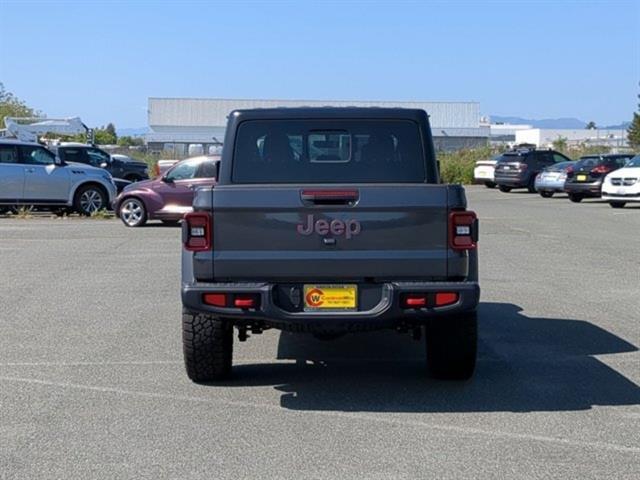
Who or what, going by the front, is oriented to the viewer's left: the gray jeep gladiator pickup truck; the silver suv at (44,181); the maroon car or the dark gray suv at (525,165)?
the maroon car

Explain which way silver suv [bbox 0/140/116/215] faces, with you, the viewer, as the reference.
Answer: facing to the right of the viewer

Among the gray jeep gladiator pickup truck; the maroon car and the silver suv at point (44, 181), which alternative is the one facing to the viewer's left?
the maroon car

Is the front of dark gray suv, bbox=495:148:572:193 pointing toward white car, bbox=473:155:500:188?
no

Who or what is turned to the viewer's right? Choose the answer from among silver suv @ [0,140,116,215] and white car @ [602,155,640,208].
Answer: the silver suv

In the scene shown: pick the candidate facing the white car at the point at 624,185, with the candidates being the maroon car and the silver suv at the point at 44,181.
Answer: the silver suv

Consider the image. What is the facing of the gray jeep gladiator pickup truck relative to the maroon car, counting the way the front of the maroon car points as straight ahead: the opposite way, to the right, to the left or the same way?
to the right

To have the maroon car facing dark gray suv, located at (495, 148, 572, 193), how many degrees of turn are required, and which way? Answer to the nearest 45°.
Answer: approximately 135° to its right

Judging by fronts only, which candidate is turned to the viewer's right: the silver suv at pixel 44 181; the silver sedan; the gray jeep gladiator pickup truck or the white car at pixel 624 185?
the silver suv

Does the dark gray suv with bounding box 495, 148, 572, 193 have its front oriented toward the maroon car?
no

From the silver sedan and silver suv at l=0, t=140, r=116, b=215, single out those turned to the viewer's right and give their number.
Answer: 1

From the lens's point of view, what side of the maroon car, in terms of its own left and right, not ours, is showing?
left

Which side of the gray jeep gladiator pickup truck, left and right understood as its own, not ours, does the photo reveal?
back

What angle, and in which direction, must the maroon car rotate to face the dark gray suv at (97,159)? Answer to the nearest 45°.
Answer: approximately 90° to its right

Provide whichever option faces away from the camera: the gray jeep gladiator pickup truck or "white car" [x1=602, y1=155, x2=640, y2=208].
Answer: the gray jeep gladiator pickup truck

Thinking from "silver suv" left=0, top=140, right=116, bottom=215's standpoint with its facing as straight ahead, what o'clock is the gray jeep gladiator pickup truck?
The gray jeep gladiator pickup truck is roughly at 3 o'clock from the silver suv.

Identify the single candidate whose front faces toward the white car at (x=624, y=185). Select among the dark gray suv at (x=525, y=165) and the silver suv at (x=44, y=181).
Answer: the silver suv
